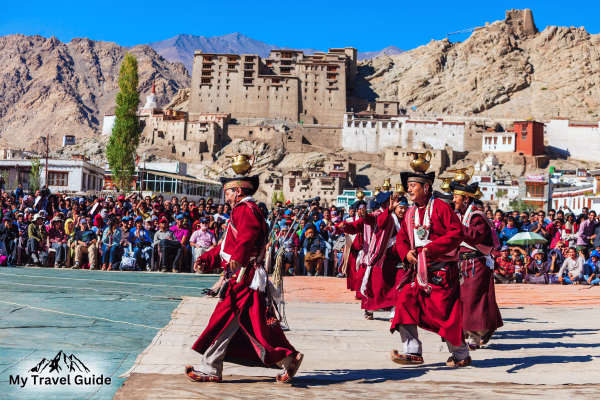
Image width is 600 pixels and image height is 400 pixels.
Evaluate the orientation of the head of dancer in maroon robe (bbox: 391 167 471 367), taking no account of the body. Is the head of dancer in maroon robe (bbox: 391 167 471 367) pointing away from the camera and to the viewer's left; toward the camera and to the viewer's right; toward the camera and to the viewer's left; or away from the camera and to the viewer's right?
toward the camera and to the viewer's left

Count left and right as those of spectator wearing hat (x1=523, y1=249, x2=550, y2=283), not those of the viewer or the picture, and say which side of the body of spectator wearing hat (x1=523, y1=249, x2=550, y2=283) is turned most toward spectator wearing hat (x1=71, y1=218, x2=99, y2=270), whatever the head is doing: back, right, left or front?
right

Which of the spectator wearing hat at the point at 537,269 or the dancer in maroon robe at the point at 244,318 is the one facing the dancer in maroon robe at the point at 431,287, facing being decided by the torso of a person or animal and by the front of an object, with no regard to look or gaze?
the spectator wearing hat

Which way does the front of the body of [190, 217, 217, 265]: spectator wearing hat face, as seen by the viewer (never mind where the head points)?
toward the camera

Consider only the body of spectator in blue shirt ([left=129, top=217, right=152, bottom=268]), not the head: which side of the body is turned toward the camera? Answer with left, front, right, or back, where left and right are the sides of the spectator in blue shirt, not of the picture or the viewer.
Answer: front

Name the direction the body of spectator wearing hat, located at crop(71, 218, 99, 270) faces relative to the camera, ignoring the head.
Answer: toward the camera

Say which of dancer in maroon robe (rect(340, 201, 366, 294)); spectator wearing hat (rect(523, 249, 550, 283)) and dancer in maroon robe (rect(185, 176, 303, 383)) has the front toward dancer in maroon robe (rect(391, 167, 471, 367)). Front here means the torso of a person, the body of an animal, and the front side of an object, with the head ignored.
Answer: the spectator wearing hat

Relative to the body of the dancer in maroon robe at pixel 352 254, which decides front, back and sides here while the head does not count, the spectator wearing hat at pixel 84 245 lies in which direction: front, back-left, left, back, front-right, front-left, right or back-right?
front-right

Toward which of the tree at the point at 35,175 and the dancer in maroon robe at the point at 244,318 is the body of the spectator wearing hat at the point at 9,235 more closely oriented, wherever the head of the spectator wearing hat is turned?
the dancer in maroon robe

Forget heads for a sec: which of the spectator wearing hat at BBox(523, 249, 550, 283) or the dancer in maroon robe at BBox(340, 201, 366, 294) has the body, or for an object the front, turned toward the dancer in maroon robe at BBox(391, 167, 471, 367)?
the spectator wearing hat

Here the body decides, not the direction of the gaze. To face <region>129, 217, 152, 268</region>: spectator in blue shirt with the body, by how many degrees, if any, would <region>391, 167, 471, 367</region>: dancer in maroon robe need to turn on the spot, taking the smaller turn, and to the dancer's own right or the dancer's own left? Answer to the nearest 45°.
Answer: approximately 90° to the dancer's own right

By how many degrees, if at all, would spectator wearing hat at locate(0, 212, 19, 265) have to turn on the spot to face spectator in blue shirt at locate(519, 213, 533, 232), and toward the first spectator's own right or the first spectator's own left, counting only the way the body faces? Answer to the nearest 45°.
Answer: approximately 90° to the first spectator's own left

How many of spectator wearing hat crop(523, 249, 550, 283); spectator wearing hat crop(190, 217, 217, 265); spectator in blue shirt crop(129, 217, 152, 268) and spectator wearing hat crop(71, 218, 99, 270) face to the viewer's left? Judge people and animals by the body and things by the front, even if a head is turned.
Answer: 0

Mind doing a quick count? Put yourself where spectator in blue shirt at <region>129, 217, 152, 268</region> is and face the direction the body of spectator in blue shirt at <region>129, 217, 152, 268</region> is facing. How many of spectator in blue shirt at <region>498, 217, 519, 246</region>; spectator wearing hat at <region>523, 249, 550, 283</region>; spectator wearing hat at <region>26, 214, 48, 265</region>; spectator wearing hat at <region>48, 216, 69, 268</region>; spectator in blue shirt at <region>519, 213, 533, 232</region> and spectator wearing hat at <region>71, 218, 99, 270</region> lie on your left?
3
